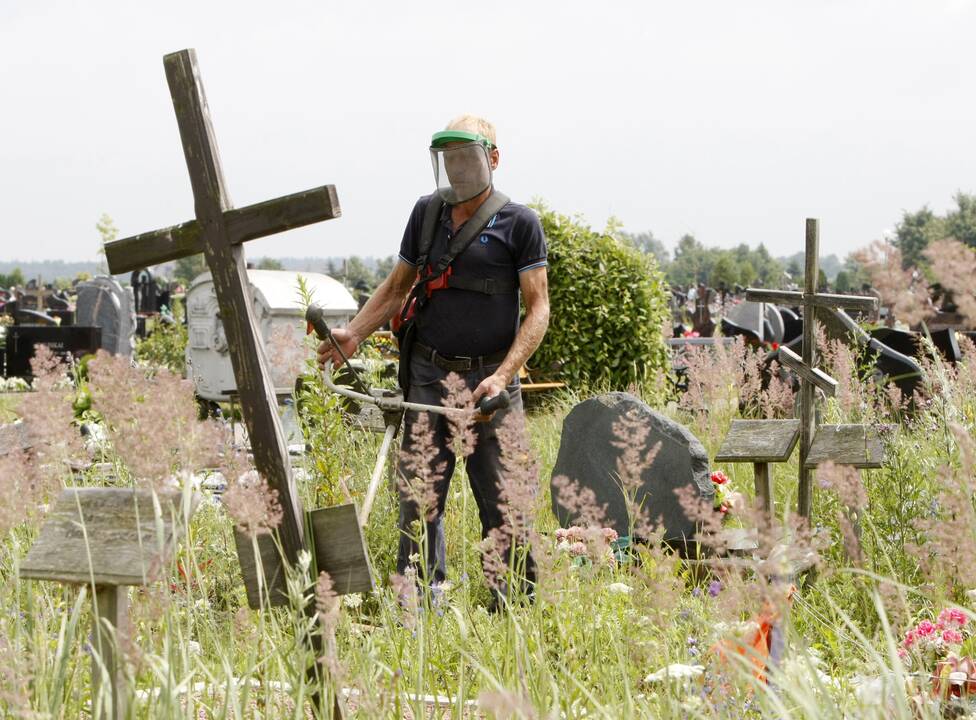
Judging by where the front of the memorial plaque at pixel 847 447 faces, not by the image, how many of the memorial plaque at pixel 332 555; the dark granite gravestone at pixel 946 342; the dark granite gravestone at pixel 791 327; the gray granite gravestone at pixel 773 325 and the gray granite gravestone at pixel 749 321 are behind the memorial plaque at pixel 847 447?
4

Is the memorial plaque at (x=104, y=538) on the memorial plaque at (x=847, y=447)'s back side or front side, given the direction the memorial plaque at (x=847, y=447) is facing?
on the front side

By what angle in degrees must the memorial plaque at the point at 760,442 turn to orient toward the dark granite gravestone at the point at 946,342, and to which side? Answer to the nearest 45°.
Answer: approximately 180°

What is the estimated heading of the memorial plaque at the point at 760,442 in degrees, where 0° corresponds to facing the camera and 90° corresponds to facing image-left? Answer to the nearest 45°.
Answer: approximately 0°

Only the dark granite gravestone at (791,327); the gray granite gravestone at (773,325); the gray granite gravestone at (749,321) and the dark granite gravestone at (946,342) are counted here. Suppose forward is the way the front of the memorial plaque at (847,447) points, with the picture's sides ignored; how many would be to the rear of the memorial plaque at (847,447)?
4

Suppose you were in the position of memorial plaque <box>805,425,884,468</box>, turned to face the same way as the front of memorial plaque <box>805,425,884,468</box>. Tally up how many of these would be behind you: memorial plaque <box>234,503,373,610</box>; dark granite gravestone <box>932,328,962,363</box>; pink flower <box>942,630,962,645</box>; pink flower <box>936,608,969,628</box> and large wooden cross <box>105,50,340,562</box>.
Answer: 1

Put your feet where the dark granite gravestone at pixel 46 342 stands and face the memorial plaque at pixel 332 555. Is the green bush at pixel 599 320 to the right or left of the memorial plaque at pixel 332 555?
left

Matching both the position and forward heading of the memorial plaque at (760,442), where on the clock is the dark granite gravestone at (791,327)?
The dark granite gravestone is roughly at 6 o'clock from the memorial plaque.

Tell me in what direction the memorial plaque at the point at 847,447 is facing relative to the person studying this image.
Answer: facing the viewer

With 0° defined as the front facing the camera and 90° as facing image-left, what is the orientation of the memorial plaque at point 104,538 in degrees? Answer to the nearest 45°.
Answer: approximately 0°

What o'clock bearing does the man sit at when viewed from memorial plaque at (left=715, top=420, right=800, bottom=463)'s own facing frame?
The man is roughly at 2 o'clock from the memorial plaque.

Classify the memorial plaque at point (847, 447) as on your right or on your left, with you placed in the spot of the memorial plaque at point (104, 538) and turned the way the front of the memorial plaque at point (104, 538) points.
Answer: on your left

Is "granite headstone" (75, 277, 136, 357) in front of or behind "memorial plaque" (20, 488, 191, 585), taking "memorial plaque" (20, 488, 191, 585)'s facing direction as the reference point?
behind

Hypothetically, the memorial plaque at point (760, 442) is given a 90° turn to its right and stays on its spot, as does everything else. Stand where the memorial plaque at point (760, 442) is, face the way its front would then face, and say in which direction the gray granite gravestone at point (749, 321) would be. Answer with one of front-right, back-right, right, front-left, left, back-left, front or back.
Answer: right
